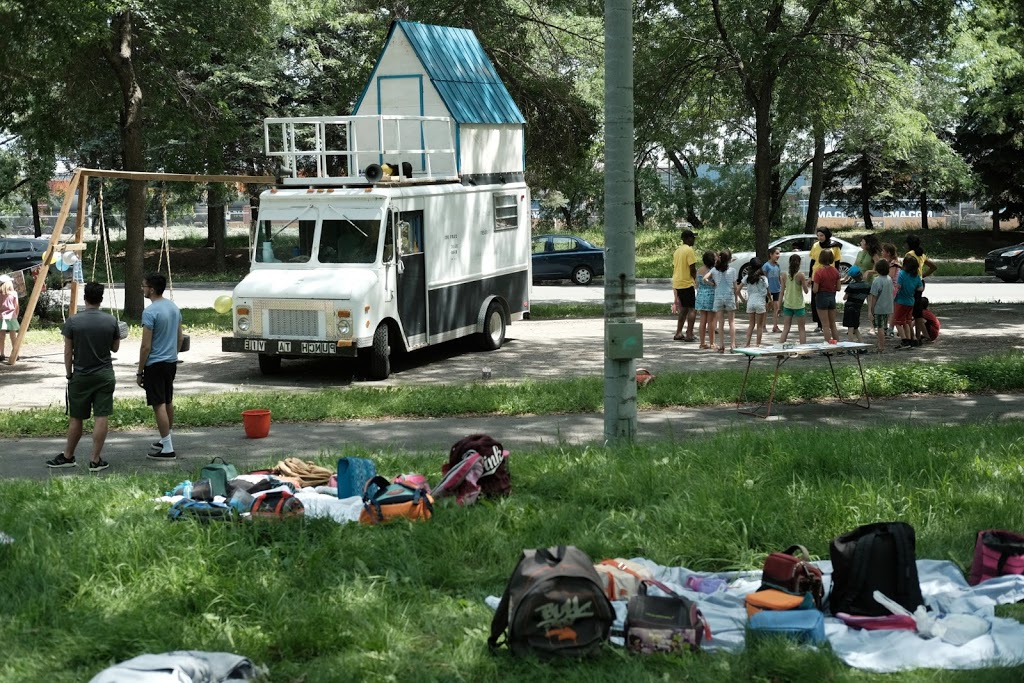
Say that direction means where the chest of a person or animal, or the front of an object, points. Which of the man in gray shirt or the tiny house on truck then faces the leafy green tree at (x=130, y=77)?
the man in gray shirt

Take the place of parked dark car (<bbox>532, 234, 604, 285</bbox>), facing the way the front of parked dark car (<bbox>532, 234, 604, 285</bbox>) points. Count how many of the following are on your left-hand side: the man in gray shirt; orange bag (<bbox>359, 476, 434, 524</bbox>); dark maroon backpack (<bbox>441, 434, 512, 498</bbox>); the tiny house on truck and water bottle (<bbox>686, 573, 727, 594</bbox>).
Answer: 5

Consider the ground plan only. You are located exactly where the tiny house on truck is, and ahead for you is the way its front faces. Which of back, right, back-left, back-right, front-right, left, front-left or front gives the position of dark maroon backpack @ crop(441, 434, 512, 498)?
front-left

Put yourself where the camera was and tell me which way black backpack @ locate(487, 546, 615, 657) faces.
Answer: facing the viewer

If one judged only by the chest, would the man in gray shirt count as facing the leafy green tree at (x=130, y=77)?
yes

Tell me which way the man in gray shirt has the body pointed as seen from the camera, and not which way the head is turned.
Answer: away from the camera

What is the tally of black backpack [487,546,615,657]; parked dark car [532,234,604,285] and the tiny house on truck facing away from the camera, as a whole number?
0

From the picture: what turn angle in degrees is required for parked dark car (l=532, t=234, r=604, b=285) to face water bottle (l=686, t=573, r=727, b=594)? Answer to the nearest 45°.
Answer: approximately 90° to its left

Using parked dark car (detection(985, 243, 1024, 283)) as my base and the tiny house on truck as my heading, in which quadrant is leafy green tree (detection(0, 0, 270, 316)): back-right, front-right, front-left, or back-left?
front-right

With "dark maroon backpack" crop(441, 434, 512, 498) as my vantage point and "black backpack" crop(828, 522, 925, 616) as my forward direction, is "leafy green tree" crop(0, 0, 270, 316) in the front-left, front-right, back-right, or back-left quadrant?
back-left

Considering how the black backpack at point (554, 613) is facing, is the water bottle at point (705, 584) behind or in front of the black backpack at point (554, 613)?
behind

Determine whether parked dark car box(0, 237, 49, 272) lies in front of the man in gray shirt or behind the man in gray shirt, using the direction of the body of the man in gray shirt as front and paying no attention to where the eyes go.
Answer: in front

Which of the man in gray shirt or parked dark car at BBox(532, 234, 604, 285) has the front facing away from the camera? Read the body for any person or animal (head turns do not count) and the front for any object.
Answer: the man in gray shirt

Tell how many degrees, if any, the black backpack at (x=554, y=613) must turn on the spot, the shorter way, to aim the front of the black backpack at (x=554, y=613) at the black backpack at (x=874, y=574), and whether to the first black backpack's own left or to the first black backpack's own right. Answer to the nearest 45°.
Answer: approximately 90° to the first black backpack's own left

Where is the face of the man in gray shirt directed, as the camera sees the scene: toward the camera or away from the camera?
away from the camera

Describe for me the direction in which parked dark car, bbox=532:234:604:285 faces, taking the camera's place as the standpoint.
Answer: facing to the left of the viewer

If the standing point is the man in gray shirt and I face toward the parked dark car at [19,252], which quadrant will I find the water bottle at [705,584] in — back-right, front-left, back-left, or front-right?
back-right

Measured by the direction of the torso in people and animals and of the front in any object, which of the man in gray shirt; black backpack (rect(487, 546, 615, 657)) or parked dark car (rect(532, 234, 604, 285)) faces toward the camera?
the black backpack

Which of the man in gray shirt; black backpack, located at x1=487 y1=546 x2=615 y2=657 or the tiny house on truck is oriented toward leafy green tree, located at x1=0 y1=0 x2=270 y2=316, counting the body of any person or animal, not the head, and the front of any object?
the man in gray shirt

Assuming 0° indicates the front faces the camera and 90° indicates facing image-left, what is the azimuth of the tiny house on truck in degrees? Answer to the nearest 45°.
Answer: approximately 45°
